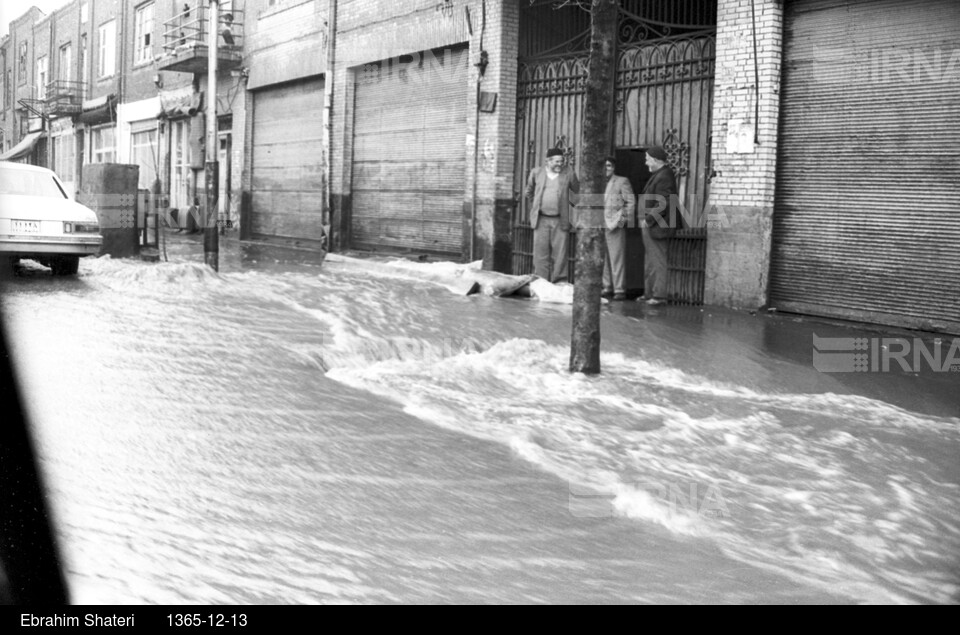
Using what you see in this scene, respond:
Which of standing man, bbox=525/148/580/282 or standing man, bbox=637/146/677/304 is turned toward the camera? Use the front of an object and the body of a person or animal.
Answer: standing man, bbox=525/148/580/282

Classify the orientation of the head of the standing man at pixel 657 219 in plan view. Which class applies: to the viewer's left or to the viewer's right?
to the viewer's left

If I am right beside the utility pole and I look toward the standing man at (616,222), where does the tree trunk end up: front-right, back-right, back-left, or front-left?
front-right

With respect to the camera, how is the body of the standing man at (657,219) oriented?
to the viewer's left

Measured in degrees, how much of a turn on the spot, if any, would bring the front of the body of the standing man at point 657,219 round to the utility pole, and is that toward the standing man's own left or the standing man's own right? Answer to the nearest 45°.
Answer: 0° — they already face it

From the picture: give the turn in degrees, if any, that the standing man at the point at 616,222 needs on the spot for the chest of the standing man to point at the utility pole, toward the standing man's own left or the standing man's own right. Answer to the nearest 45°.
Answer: approximately 45° to the standing man's own right

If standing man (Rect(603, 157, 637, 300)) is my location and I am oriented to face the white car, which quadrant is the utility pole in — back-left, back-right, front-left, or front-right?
front-right

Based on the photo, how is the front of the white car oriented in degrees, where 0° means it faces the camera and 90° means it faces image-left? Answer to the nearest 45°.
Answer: approximately 180°

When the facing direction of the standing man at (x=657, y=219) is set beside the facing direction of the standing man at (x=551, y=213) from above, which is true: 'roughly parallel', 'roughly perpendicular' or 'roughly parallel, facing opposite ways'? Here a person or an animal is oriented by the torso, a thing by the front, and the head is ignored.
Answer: roughly perpendicular

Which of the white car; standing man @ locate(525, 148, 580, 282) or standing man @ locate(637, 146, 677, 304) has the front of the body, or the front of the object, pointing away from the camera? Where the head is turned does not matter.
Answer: the white car

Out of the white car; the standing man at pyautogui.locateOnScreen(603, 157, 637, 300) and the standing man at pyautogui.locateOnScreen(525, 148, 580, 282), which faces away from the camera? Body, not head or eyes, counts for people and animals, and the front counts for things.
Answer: the white car

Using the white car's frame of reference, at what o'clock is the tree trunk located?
The tree trunk is roughly at 5 o'clock from the white car.

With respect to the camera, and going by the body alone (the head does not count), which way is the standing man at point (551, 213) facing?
toward the camera

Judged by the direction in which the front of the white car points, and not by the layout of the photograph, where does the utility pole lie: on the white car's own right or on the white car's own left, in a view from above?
on the white car's own right

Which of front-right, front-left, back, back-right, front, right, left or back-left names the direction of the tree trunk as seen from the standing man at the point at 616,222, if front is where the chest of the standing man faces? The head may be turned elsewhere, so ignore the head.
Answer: front-left

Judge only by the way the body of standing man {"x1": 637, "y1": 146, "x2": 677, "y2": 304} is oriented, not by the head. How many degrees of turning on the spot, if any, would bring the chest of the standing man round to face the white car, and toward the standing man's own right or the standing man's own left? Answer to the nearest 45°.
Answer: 0° — they already face it

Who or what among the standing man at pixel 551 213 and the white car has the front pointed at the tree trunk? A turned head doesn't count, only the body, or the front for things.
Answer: the standing man
